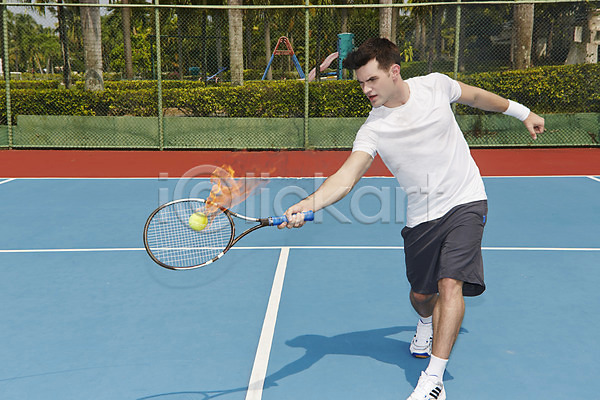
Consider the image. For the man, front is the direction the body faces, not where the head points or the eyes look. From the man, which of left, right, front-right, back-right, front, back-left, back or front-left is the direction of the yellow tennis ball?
front-right

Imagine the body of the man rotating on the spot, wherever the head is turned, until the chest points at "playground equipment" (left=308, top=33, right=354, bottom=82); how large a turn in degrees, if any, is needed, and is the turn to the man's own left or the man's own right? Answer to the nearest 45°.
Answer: approximately 135° to the man's own right

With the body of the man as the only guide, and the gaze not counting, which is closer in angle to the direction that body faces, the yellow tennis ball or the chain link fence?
the yellow tennis ball

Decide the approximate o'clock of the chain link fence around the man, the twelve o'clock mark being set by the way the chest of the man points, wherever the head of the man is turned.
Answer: The chain link fence is roughly at 4 o'clock from the man.

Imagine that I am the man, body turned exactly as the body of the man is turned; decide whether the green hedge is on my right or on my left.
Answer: on my right

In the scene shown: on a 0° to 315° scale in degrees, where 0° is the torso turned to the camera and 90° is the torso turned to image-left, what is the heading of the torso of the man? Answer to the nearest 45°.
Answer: approximately 45°
